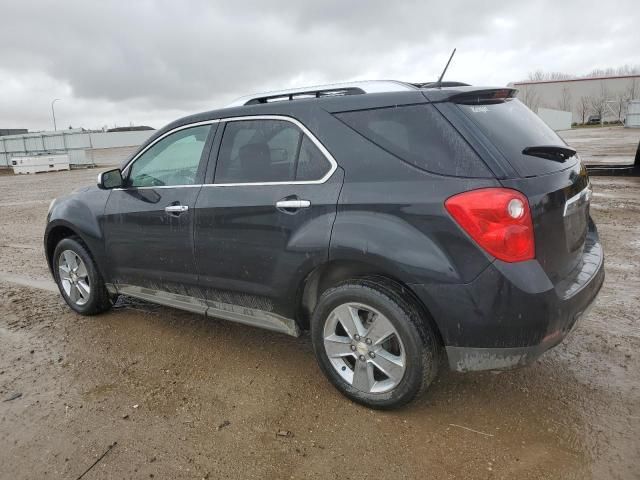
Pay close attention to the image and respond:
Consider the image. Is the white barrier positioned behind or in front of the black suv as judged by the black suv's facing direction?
in front

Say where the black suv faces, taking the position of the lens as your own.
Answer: facing away from the viewer and to the left of the viewer
